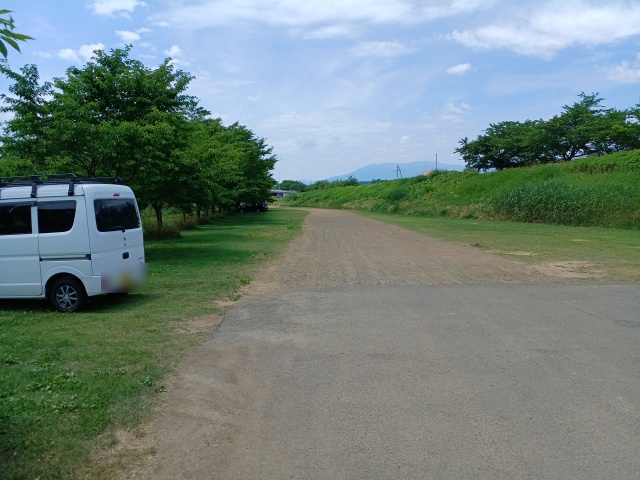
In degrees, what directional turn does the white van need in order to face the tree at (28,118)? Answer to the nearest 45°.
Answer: approximately 45° to its right

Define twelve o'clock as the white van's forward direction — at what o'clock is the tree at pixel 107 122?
The tree is roughly at 2 o'clock from the white van.

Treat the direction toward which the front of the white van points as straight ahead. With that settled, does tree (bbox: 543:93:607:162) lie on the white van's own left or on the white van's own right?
on the white van's own right

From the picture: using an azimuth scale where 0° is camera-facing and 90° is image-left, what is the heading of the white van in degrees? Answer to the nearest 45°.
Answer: approximately 135°

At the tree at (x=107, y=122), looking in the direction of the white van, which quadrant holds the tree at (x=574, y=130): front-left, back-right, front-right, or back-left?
back-left
